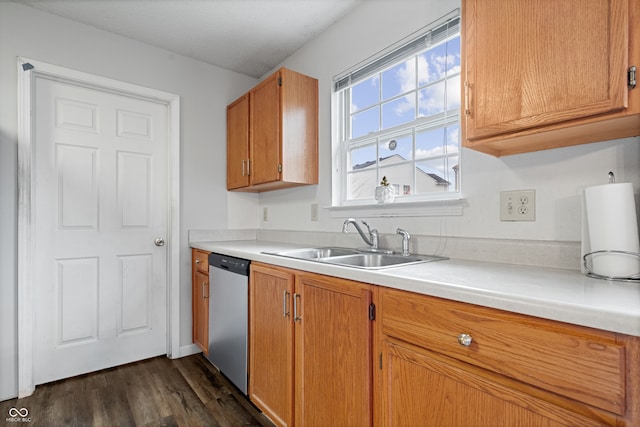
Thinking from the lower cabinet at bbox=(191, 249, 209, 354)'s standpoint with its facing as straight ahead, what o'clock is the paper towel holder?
The paper towel holder is roughly at 8 o'clock from the lower cabinet.

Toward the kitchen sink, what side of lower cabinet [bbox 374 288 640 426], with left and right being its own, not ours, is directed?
right

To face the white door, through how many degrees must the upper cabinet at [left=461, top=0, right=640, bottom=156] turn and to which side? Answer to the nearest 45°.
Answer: approximately 45° to its right

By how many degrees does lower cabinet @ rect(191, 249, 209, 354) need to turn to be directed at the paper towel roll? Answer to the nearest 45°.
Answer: approximately 135° to its left

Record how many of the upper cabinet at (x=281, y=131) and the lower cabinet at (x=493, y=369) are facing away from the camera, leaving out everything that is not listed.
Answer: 0

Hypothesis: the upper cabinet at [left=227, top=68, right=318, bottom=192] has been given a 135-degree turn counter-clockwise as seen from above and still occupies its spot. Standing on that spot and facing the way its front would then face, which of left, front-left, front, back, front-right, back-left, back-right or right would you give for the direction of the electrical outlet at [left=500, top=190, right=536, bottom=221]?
front-right

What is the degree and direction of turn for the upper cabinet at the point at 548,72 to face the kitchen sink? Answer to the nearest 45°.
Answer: approximately 45° to its right

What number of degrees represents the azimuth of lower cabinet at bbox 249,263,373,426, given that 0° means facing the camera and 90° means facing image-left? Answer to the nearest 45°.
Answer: approximately 45°
